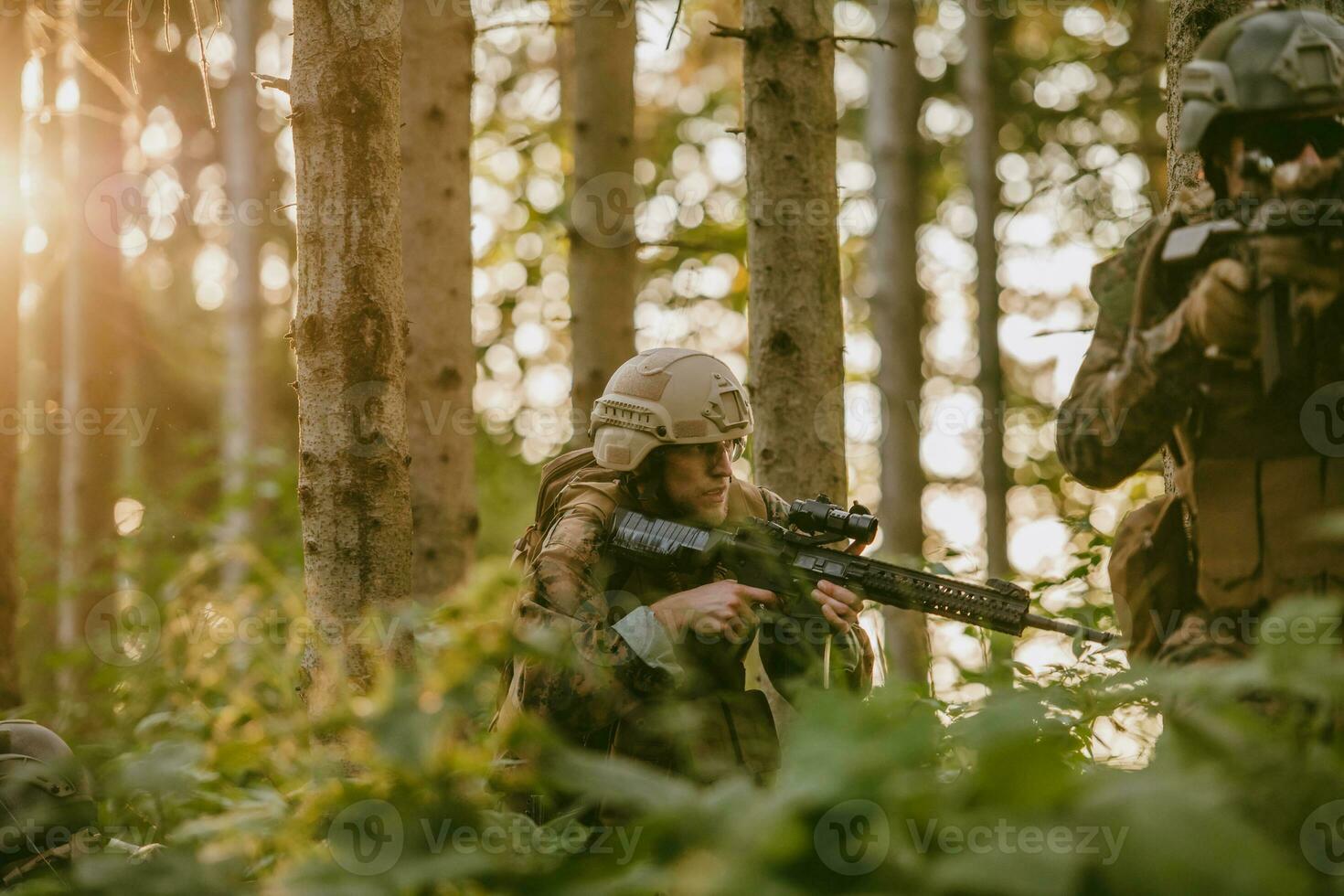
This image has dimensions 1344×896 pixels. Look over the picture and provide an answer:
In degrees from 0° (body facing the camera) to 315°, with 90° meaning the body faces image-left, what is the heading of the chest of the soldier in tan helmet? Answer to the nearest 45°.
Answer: approximately 315°

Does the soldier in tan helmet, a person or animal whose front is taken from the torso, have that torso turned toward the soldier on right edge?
yes

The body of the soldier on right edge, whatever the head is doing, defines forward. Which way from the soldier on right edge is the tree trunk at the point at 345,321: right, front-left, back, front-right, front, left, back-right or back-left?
back-right

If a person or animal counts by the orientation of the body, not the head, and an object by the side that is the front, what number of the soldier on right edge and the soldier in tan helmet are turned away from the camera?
0

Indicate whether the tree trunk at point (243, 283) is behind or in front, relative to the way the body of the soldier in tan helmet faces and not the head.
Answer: behind
